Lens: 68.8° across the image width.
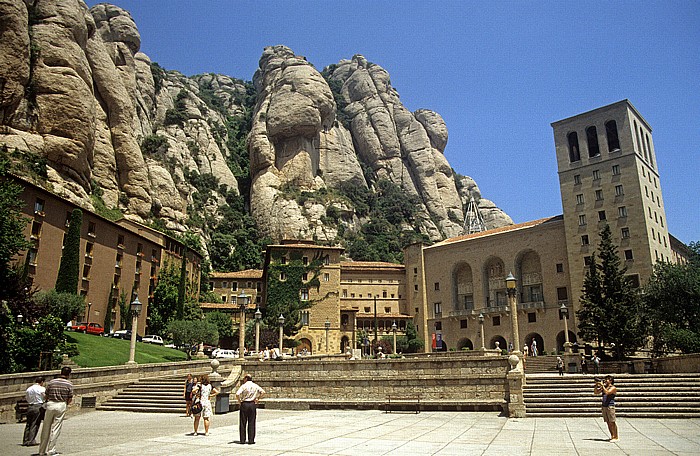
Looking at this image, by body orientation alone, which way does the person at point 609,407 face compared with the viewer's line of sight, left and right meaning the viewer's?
facing the viewer and to the left of the viewer

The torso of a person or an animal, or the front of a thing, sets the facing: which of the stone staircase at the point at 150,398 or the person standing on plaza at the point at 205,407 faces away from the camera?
the person standing on plaza

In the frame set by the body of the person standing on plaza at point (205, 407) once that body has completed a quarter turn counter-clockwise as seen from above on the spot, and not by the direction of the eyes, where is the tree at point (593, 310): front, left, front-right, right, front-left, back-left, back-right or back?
back-right

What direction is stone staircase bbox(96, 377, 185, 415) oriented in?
toward the camera

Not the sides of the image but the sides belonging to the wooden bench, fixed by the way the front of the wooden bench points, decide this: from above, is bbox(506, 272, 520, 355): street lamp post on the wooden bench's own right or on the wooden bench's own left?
on the wooden bench's own left

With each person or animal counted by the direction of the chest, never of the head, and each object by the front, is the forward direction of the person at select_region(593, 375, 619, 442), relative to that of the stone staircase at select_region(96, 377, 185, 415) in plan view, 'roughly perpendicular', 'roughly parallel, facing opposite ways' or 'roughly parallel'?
roughly perpendicular

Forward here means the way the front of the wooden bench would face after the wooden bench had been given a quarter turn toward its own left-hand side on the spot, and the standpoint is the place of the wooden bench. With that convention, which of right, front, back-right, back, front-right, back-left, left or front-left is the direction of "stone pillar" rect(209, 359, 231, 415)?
back

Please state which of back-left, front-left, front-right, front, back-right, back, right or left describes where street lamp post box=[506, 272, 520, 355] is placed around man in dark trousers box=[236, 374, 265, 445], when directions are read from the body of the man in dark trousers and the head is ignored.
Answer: front-right

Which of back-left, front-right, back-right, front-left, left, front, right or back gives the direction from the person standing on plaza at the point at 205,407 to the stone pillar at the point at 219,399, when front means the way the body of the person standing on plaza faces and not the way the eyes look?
front

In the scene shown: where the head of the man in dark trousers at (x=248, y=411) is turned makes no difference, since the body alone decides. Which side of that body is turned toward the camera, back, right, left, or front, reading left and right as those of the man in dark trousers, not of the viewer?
back

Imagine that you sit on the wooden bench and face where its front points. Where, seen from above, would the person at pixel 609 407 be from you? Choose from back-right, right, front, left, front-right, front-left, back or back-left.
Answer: front-left

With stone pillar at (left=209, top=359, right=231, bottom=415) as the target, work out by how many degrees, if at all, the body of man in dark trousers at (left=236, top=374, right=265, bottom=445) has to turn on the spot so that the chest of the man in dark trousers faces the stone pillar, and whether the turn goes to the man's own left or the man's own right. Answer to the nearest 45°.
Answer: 0° — they already face it
